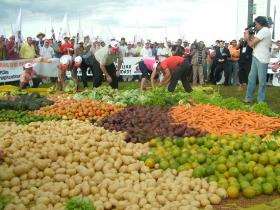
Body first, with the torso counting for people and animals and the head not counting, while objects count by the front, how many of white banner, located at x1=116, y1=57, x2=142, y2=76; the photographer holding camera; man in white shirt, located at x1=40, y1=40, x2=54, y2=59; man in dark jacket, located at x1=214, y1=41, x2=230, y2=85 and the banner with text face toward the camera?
4

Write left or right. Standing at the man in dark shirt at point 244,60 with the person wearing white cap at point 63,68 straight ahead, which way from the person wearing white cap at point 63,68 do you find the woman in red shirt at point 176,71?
left

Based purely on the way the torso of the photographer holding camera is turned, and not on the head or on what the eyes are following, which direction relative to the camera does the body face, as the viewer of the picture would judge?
to the viewer's left

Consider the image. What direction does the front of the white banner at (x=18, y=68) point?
toward the camera

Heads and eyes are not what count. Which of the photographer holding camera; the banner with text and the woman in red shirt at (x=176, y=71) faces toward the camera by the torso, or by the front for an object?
the banner with text

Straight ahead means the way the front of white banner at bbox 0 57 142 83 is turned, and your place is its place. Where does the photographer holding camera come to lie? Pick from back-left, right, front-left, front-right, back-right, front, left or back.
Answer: front-left

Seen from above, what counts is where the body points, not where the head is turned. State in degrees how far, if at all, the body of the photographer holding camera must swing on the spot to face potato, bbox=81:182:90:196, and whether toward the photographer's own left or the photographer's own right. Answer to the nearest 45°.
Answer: approximately 90° to the photographer's own left

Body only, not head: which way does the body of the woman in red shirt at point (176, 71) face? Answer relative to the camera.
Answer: to the viewer's left

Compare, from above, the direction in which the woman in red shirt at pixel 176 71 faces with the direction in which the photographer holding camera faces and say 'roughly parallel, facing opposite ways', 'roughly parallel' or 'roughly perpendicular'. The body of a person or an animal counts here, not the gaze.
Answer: roughly parallel

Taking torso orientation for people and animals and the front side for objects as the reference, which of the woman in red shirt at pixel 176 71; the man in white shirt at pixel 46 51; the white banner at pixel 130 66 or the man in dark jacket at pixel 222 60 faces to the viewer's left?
the woman in red shirt

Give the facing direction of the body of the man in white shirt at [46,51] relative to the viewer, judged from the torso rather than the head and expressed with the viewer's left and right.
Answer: facing the viewer
